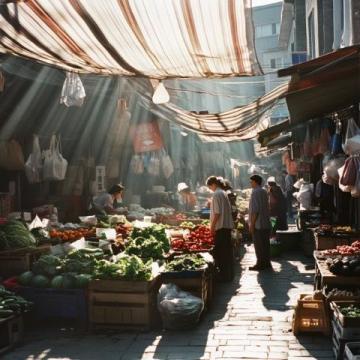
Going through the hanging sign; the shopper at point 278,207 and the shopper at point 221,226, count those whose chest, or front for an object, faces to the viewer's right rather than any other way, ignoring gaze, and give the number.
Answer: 0

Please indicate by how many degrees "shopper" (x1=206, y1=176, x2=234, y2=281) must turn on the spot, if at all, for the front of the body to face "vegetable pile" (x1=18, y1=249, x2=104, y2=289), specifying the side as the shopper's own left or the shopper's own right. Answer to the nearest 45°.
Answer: approximately 45° to the shopper's own left

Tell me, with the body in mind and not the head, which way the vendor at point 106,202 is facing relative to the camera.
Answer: to the viewer's right

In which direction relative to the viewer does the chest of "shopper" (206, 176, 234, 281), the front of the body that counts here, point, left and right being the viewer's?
facing to the left of the viewer

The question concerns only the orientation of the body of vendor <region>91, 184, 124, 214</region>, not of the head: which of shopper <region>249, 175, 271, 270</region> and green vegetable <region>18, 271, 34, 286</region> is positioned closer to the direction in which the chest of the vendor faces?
the shopper

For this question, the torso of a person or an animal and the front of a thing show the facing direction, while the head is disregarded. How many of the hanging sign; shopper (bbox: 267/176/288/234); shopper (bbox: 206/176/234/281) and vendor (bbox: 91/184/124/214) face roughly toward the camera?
1

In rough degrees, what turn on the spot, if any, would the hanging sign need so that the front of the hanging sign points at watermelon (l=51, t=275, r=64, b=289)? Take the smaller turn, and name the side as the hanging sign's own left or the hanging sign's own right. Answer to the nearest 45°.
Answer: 0° — it already faces it

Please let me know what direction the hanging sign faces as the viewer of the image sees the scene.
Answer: facing the viewer

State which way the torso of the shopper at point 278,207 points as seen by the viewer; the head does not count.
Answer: to the viewer's left

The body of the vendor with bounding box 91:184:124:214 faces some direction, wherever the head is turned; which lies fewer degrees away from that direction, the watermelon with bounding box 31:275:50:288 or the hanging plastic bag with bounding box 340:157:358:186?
the hanging plastic bag

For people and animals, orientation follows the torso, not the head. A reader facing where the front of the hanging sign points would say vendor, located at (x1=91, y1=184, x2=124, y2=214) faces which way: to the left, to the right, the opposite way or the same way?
to the left

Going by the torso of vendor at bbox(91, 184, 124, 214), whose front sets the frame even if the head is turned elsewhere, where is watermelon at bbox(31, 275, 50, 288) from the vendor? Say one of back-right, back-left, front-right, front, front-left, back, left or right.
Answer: right

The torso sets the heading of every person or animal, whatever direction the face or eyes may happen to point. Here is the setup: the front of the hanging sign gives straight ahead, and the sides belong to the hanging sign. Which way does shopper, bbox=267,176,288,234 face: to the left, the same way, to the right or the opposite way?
to the right

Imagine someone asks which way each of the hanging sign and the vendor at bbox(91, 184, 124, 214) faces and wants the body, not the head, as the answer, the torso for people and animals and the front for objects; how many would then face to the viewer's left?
0

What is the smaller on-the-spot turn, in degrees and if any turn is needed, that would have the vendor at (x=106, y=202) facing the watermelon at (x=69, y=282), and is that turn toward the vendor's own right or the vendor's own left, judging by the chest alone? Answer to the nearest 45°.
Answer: approximately 90° to the vendor's own right

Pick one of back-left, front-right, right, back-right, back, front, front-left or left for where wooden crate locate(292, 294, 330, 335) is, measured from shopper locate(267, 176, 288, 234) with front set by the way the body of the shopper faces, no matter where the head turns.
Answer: left
